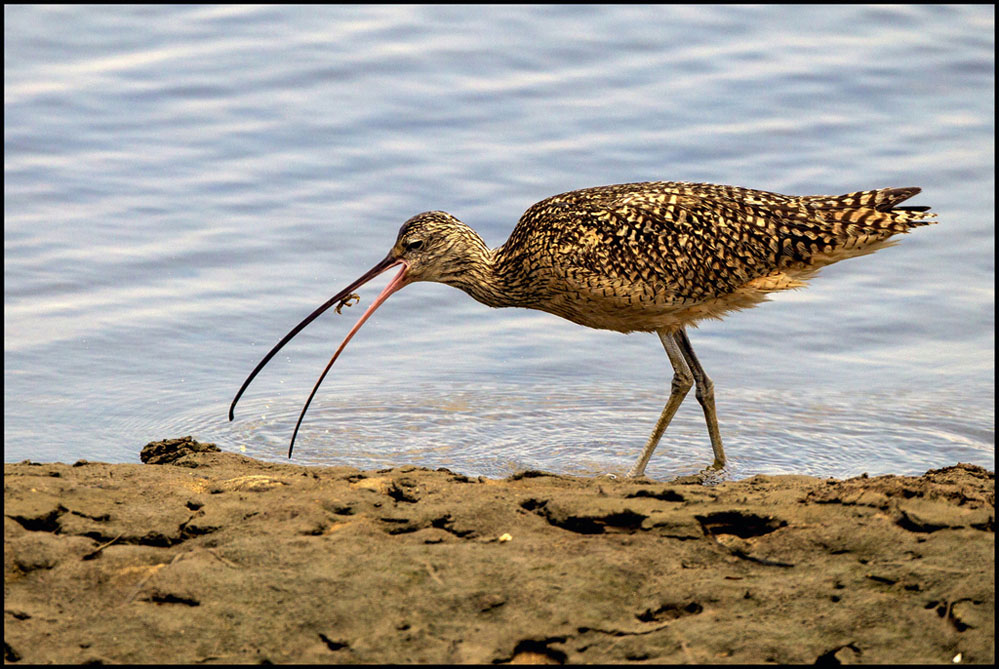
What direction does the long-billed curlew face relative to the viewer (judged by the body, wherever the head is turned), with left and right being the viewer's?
facing to the left of the viewer
